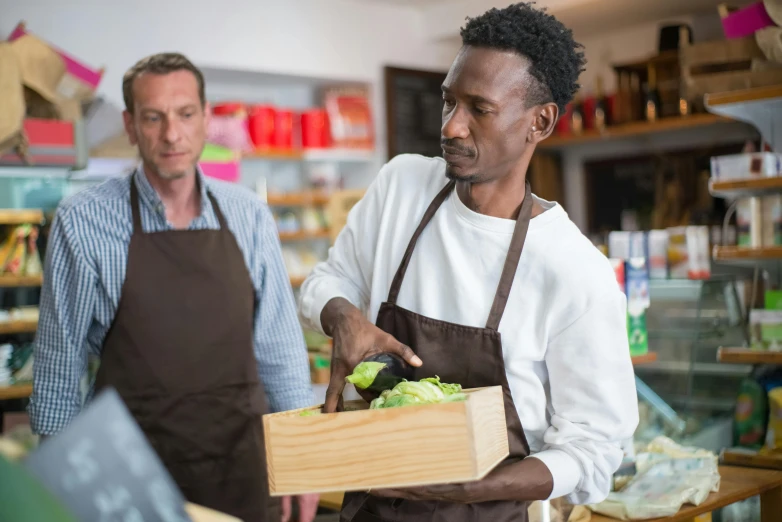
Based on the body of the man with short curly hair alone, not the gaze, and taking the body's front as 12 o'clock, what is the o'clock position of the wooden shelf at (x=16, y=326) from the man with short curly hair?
The wooden shelf is roughly at 3 o'clock from the man with short curly hair.

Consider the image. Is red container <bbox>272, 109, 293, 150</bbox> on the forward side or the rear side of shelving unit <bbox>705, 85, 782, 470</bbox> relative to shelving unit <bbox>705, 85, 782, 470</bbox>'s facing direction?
on the forward side

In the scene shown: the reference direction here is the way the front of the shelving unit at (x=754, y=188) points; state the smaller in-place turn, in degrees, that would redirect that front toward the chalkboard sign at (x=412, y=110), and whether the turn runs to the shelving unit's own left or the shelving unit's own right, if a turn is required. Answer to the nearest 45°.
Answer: approximately 45° to the shelving unit's own right

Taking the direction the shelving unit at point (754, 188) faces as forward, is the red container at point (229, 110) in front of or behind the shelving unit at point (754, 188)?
in front

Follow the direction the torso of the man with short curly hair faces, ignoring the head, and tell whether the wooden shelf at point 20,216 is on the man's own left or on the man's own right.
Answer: on the man's own right

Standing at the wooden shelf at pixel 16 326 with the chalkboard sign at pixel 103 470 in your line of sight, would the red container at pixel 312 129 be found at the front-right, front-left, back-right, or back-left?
back-left

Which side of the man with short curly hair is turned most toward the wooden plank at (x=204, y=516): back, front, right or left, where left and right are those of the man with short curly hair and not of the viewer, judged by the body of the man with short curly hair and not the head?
front

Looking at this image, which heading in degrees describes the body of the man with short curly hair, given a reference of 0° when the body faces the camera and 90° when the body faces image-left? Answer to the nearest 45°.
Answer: approximately 45°

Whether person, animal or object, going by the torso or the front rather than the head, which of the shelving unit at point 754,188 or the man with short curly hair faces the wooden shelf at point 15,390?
the shelving unit

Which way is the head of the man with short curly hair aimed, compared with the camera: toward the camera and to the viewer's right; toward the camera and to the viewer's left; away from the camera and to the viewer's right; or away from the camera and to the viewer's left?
toward the camera and to the viewer's left

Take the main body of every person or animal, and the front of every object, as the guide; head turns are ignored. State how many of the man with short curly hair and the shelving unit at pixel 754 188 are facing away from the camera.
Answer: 0

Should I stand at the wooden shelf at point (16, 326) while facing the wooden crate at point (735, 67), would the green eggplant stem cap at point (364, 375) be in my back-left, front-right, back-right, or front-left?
front-right

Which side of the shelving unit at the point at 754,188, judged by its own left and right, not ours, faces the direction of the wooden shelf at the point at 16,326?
front

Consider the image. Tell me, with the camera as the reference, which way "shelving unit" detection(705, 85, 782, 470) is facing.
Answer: facing to the left of the viewer

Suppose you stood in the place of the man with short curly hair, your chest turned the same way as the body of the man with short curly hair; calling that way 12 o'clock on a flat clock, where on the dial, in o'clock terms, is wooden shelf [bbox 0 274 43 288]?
The wooden shelf is roughly at 3 o'clock from the man with short curly hair.

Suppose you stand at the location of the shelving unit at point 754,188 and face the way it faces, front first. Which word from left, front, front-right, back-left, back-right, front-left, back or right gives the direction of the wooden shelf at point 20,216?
front
